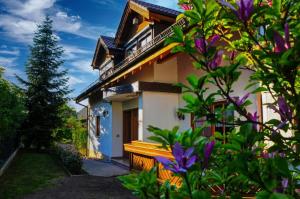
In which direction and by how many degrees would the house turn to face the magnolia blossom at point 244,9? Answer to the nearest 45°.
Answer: approximately 45° to its left

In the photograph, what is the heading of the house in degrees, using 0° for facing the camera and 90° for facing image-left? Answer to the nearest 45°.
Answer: approximately 45°

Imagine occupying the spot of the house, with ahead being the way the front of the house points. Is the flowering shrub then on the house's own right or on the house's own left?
on the house's own left

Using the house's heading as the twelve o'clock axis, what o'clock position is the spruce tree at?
The spruce tree is roughly at 3 o'clock from the house.

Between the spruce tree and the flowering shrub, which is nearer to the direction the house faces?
the flowering shrub

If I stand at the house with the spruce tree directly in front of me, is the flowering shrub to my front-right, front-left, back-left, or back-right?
back-left

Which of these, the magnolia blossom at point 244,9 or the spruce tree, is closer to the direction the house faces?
the magnolia blossom
